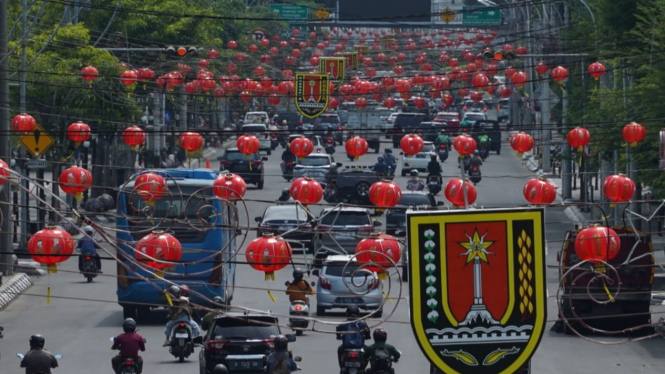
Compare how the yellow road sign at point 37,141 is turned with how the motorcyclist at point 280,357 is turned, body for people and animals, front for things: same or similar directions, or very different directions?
very different directions

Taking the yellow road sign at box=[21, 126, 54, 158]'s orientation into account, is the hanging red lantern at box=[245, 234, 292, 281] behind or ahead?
ahead

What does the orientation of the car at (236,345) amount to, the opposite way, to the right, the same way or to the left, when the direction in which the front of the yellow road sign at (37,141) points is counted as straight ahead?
the opposite way

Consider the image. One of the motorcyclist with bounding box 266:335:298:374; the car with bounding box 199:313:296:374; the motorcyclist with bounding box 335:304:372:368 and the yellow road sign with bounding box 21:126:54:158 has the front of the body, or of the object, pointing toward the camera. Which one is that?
the yellow road sign

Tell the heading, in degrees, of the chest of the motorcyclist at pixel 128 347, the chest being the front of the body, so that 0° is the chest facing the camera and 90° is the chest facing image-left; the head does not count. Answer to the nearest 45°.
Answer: approximately 180°

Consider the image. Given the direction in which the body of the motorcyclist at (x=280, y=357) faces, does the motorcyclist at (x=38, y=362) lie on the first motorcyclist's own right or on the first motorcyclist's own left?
on the first motorcyclist's own left

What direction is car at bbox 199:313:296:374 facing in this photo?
away from the camera

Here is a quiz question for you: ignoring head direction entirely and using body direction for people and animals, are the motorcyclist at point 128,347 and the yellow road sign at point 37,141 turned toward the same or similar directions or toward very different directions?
very different directions

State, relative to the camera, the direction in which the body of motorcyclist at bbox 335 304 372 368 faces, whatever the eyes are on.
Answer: away from the camera

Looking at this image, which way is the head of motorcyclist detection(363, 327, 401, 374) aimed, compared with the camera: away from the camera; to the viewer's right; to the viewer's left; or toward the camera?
away from the camera

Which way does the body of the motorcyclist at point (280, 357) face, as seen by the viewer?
away from the camera

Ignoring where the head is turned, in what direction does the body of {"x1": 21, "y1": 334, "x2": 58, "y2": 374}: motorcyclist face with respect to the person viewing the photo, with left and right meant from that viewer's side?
facing away from the viewer
